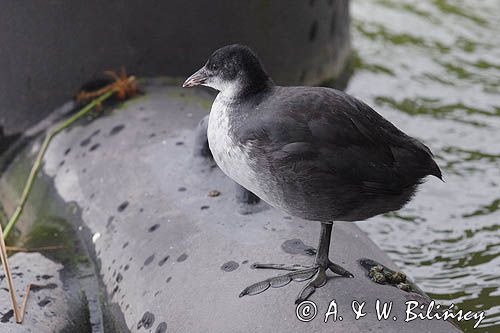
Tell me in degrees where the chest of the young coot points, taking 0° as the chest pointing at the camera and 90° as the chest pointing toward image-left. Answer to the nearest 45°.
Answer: approximately 90°

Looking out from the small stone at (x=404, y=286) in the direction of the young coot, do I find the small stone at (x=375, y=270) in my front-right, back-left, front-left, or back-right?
front-right

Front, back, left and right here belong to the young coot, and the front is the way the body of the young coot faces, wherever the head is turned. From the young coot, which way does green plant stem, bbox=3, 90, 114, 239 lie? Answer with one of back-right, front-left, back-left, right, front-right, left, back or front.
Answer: front-right
